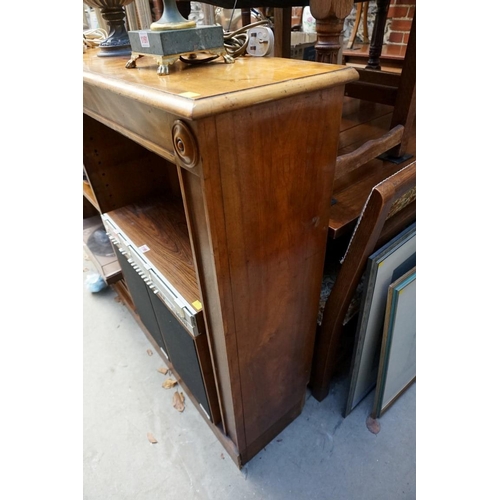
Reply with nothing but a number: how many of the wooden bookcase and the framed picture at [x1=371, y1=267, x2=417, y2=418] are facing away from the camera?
0

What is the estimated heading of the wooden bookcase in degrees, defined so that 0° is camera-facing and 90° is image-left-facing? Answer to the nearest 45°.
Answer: approximately 45°
